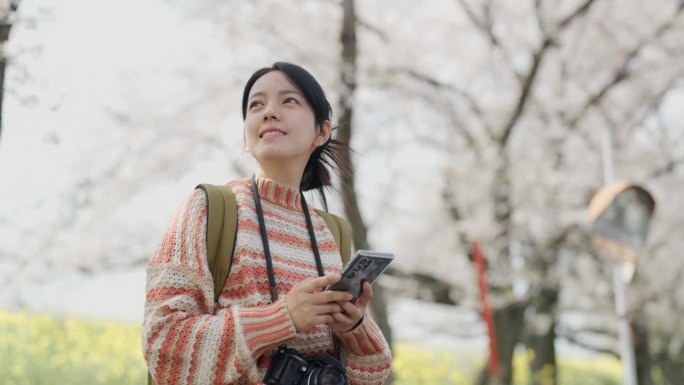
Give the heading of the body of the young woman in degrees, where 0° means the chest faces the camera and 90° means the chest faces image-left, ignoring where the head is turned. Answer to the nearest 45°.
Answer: approximately 315°

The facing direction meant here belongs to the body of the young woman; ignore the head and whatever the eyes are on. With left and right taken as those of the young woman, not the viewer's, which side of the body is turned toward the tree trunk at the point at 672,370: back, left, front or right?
left

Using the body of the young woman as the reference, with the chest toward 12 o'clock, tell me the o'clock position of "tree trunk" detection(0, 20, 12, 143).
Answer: The tree trunk is roughly at 6 o'clock from the young woman.

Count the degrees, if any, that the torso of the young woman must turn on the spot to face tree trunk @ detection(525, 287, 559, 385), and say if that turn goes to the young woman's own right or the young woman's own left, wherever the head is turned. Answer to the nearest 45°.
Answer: approximately 90° to the young woman's own left
